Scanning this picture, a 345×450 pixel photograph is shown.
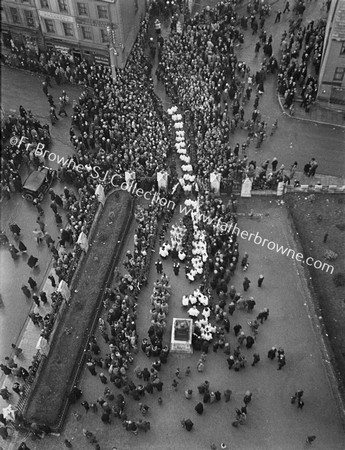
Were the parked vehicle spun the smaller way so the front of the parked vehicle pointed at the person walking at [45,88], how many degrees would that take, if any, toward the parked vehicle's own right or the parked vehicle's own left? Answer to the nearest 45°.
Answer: approximately 45° to the parked vehicle's own left

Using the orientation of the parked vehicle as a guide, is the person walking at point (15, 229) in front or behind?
behind

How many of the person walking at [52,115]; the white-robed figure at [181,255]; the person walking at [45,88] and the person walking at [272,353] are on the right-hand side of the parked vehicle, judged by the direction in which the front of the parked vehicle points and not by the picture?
2

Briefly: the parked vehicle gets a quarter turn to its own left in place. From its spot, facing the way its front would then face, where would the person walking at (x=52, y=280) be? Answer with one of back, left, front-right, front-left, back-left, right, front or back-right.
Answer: back-left

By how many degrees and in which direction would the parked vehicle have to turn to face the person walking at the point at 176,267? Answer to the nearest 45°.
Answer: approximately 90° to its right

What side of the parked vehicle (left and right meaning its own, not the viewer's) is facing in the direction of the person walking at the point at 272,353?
right

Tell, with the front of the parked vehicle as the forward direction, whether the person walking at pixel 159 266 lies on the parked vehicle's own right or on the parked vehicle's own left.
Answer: on the parked vehicle's own right

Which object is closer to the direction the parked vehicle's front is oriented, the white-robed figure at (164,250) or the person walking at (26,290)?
the white-robed figure

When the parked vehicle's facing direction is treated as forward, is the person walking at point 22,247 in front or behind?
behind

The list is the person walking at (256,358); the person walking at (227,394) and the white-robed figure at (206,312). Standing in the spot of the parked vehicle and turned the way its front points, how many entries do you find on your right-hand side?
3

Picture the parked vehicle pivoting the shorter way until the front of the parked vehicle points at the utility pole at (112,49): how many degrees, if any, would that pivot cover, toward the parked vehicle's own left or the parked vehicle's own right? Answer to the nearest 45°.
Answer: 0° — it already faces it

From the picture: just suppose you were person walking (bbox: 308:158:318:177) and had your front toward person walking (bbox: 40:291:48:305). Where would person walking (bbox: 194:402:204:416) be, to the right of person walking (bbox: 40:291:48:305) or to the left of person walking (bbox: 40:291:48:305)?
left

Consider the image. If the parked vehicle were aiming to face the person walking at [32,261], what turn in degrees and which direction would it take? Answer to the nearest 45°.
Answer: approximately 135° to its right

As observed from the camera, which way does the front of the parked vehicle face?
facing away from the viewer and to the right of the viewer

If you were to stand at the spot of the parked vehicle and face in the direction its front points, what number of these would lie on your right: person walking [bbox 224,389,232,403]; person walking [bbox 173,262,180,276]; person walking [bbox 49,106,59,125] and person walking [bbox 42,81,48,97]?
2

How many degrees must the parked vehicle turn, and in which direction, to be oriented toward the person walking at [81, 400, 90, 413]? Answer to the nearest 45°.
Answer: approximately 135° to its right

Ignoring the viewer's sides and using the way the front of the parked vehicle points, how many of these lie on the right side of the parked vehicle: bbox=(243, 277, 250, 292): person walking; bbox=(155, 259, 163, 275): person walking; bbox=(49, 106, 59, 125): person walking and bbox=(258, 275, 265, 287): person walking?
3

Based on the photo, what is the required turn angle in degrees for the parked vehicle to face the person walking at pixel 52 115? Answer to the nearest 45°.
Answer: approximately 45° to its left
